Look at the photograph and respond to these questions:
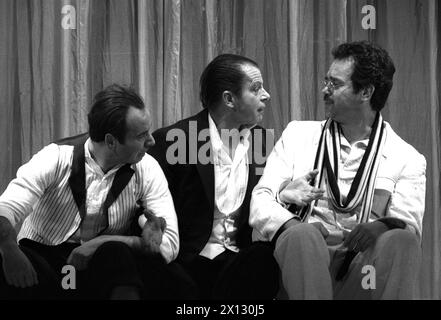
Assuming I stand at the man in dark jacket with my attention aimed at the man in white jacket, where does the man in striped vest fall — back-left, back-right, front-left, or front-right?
back-right

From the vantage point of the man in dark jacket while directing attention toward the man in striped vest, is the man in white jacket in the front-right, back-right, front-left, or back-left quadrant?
back-left

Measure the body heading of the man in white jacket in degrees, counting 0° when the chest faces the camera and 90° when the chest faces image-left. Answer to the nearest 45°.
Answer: approximately 0°

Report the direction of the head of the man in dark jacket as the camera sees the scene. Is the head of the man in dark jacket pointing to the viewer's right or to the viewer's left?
to the viewer's right

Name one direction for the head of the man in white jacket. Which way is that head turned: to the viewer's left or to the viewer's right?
to the viewer's left

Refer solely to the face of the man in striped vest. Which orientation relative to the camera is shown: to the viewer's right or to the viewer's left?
to the viewer's right
